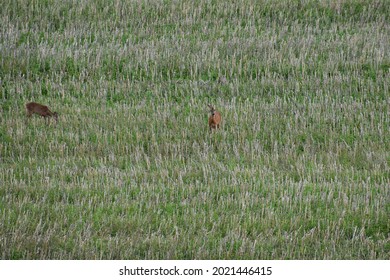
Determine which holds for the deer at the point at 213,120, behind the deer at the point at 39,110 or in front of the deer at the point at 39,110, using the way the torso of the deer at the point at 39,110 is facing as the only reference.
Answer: in front

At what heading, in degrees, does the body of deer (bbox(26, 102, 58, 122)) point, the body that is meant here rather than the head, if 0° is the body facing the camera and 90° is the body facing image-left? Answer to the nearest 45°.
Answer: approximately 270°
